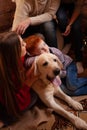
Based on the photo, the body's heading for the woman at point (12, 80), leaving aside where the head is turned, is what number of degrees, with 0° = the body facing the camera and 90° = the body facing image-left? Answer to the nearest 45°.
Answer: approximately 225°

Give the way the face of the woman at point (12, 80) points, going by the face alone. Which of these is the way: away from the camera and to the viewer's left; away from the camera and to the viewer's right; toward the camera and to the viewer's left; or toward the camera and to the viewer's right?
away from the camera and to the viewer's right

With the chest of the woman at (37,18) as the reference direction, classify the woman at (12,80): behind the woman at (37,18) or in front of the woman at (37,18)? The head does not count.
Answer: in front

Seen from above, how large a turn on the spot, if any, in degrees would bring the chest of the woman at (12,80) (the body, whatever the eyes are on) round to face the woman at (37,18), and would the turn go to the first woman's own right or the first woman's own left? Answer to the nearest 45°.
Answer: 0° — they already face them

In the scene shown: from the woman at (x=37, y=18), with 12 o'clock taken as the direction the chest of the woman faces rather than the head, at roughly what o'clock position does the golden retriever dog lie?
The golden retriever dog is roughly at 12 o'clock from the woman.

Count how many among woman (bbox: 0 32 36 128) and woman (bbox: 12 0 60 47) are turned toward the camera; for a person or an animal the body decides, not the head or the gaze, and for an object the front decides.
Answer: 1

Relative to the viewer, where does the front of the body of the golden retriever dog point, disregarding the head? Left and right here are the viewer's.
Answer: facing the viewer and to the right of the viewer

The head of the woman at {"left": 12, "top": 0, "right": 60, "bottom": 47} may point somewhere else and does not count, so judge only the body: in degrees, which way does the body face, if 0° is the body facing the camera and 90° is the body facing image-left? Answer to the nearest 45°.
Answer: approximately 0°
